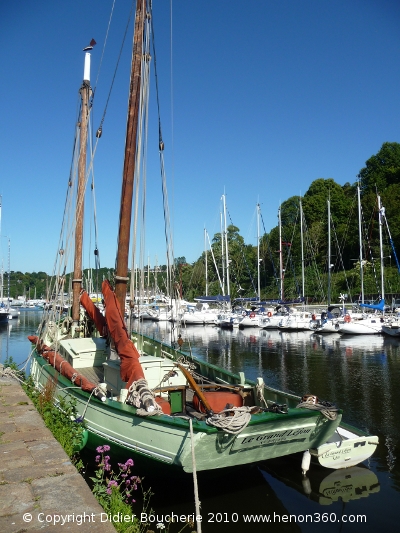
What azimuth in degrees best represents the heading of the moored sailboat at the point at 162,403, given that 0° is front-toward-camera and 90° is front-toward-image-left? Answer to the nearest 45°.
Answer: approximately 135°

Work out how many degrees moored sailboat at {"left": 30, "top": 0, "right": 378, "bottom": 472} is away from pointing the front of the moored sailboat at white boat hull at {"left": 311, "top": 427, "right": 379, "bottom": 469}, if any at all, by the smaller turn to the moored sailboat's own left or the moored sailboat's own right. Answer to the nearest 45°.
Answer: approximately 135° to the moored sailboat's own right
